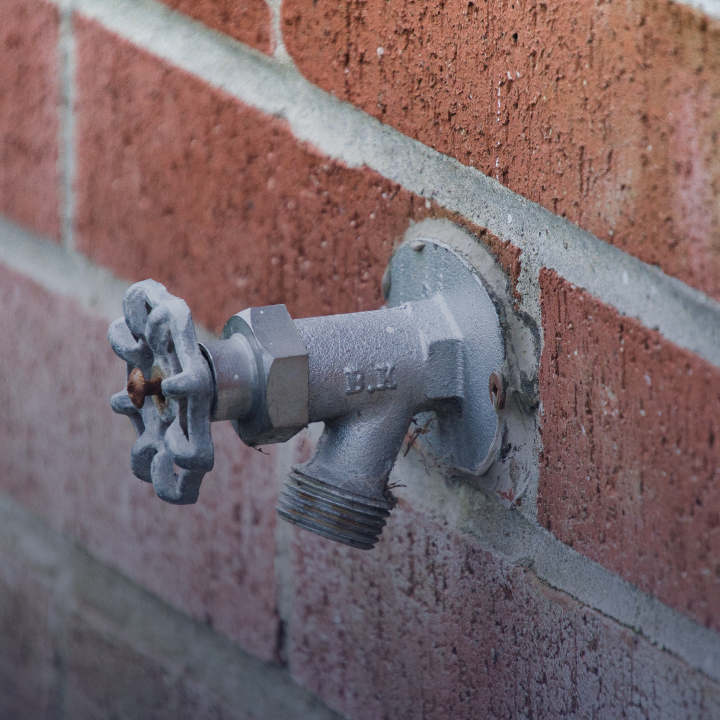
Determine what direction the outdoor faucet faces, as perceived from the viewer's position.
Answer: facing the viewer and to the left of the viewer
